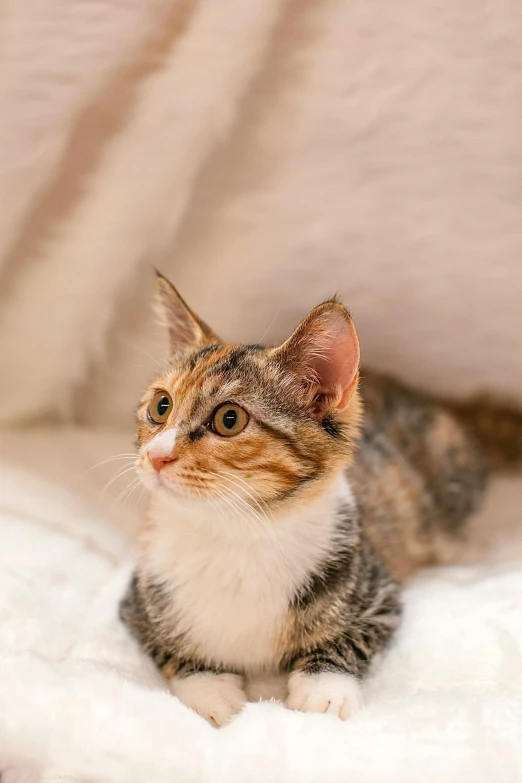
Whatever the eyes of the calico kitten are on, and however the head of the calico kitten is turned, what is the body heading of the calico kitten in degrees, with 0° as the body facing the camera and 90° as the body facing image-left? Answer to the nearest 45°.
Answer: approximately 45°
